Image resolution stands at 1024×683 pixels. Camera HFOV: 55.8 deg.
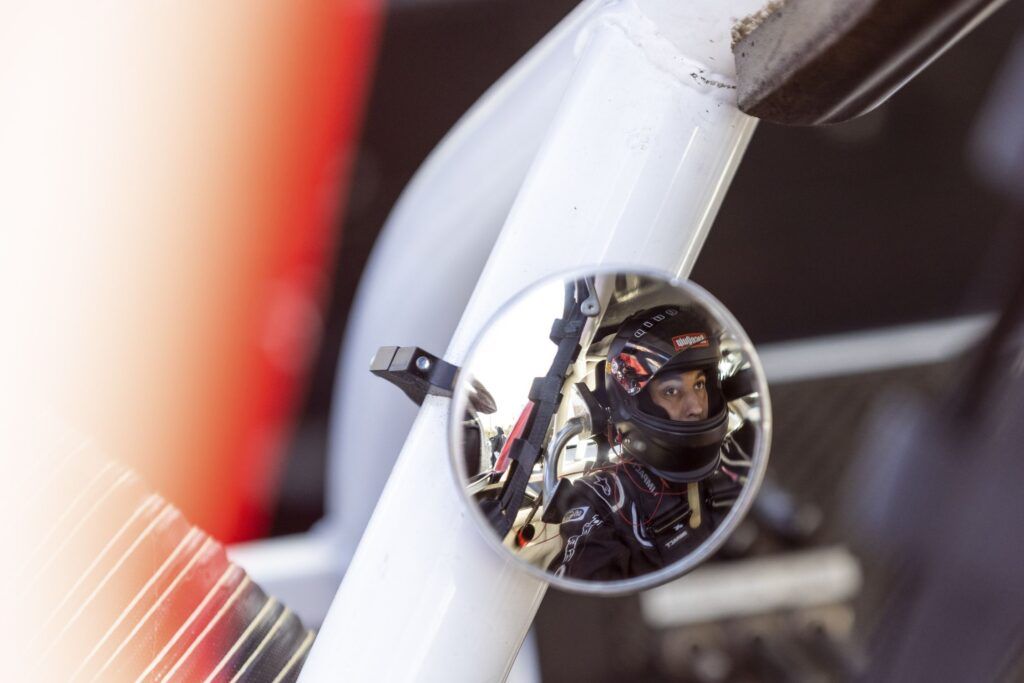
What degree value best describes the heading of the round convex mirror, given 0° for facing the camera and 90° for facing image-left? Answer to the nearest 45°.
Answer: approximately 0°
